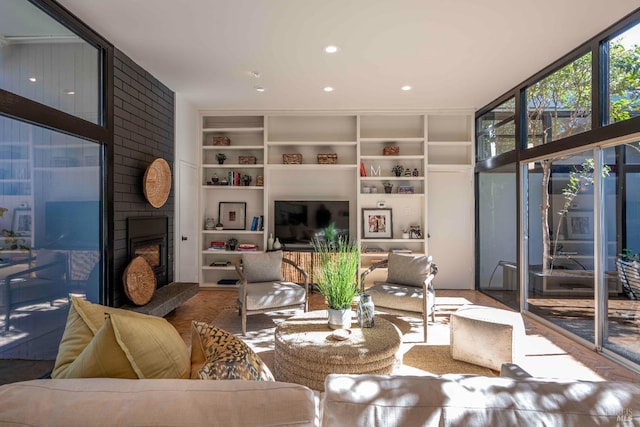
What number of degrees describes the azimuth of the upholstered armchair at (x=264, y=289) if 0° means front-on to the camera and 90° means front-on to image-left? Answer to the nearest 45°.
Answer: approximately 315°

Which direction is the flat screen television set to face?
toward the camera

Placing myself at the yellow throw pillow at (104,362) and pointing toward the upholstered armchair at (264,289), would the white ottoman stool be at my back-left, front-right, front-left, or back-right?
front-right

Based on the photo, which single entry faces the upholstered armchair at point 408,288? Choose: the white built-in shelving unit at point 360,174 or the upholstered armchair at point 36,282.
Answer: the white built-in shelving unit

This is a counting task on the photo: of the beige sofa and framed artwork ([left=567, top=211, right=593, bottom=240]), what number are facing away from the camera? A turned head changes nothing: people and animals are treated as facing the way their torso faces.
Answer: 1

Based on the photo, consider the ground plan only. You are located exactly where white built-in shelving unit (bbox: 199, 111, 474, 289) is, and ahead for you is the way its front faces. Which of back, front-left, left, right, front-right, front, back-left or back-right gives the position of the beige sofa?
front

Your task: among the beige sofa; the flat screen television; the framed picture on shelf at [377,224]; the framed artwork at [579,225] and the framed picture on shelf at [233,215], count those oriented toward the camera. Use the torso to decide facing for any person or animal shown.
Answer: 4

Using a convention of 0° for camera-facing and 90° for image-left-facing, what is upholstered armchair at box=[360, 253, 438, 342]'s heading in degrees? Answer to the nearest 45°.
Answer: approximately 45°

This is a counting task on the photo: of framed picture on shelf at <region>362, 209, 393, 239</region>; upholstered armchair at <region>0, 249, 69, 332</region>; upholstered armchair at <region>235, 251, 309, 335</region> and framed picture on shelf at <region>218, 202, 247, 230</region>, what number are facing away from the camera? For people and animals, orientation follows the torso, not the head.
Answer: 0

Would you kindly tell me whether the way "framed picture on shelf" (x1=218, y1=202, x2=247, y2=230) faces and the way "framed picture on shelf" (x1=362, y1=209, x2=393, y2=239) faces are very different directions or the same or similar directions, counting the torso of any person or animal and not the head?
same or similar directions

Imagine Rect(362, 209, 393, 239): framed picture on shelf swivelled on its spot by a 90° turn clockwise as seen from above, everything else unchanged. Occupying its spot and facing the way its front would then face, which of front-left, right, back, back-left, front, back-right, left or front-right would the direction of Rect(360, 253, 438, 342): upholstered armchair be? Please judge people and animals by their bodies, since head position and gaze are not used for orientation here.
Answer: left

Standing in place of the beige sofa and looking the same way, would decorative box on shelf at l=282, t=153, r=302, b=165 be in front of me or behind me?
in front

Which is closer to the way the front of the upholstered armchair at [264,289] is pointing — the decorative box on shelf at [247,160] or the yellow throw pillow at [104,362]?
the yellow throw pillow

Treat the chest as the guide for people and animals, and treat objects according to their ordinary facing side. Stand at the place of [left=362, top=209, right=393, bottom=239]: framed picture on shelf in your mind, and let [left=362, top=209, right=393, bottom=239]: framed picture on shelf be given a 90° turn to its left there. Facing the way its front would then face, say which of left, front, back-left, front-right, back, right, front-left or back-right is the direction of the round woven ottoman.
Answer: right

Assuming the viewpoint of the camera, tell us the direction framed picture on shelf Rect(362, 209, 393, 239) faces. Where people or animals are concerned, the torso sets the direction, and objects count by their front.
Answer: facing the viewer

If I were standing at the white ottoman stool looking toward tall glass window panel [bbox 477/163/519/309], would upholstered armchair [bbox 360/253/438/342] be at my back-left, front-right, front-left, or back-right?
front-left

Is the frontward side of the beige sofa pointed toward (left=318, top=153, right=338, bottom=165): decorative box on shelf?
yes

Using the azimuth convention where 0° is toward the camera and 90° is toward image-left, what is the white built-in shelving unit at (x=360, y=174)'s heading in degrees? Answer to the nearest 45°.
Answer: approximately 0°
